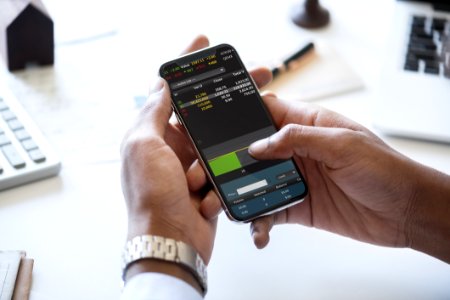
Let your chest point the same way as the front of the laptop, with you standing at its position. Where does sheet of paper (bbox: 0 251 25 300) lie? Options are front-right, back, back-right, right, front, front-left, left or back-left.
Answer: front-right

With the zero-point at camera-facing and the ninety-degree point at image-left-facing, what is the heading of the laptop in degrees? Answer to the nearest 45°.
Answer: approximately 0°

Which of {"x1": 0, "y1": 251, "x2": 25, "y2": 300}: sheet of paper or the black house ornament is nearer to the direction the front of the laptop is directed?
the sheet of paper

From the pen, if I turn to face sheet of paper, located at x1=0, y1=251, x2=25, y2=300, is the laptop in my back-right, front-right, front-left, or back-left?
back-left

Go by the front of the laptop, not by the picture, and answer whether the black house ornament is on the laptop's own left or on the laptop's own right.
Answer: on the laptop's own right
